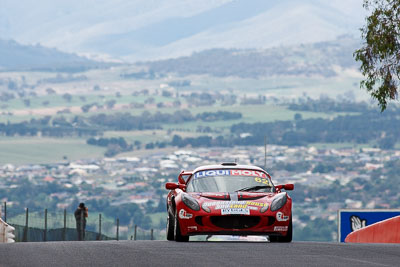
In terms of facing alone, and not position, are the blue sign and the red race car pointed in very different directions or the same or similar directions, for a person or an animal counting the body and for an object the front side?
same or similar directions

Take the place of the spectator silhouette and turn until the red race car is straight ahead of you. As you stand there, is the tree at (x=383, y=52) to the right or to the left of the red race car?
left

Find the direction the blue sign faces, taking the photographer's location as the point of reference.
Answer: facing the viewer

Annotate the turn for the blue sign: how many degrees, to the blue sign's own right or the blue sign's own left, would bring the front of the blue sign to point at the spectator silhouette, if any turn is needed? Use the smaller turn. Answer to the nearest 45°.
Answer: approximately 45° to the blue sign's own right

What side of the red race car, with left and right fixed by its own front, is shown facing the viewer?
front

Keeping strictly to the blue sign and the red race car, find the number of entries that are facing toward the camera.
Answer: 2
